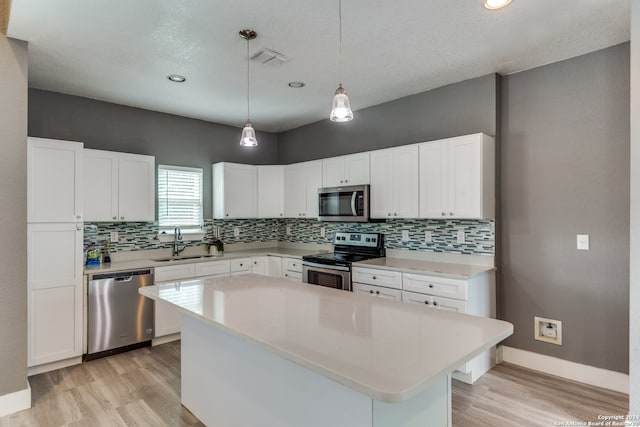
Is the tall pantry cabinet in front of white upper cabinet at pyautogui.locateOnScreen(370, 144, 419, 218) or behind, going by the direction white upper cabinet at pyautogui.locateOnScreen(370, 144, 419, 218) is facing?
in front

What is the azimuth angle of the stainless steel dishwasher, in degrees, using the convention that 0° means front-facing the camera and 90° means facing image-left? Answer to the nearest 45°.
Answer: approximately 315°

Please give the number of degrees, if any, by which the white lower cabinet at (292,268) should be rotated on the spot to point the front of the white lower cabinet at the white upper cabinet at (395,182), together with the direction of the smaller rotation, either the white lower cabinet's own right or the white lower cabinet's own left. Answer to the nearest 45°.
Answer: approximately 90° to the white lower cabinet's own left

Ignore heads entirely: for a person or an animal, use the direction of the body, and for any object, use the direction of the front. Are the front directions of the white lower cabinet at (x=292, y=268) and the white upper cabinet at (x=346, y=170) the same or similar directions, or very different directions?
same or similar directions

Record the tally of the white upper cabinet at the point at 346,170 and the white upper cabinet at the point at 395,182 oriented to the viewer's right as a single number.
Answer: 0

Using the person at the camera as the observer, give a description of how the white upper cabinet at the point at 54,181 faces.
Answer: facing the viewer and to the right of the viewer

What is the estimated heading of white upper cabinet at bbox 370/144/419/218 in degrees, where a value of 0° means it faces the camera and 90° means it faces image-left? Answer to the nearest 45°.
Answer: approximately 45°

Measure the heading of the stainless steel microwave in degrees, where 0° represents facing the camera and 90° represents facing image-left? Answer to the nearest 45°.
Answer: approximately 45°

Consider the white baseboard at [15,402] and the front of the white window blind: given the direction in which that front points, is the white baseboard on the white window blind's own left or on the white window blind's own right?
on the white window blind's own right

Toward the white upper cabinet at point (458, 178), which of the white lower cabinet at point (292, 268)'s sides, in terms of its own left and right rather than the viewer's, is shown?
left

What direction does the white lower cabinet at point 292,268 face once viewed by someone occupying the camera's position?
facing the viewer and to the left of the viewer
